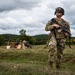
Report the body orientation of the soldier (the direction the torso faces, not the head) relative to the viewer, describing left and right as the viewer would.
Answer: facing the viewer
